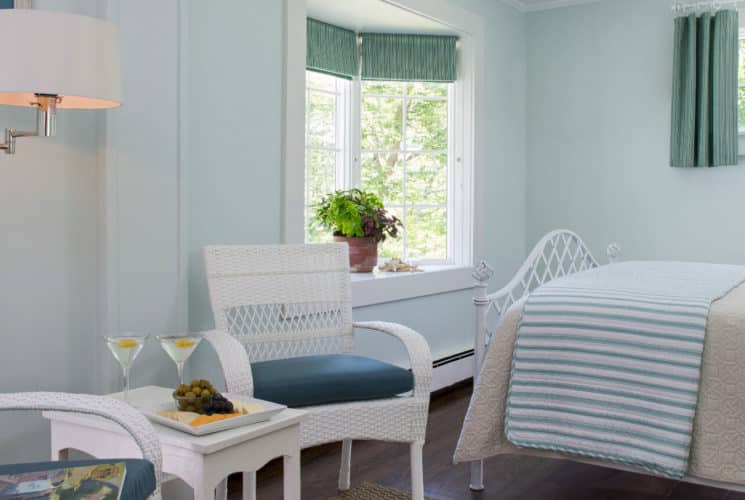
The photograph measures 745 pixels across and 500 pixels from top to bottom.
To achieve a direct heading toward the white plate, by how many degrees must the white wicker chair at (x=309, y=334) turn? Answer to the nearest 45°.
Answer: approximately 45° to its right

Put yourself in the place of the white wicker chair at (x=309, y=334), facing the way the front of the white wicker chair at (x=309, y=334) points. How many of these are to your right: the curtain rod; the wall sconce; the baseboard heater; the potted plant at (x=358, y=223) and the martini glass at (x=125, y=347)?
2

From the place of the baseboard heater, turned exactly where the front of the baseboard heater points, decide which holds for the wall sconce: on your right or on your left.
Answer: on your right

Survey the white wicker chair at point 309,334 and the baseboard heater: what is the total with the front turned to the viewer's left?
0

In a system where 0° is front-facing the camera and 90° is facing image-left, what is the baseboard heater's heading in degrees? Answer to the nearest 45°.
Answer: approximately 315°

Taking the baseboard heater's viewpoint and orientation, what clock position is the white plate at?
The white plate is roughly at 2 o'clock from the baseboard heater.

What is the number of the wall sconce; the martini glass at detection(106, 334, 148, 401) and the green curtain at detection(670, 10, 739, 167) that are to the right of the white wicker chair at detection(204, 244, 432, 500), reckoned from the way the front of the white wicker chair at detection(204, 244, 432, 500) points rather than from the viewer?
2

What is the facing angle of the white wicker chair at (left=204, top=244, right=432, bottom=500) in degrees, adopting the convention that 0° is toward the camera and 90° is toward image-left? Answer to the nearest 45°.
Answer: approximately 315°

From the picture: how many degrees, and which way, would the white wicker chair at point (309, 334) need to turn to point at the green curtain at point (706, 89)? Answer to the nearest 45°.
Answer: approximately 90° to its left

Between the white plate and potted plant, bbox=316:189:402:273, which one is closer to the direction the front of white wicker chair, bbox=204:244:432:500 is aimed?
the white plate
